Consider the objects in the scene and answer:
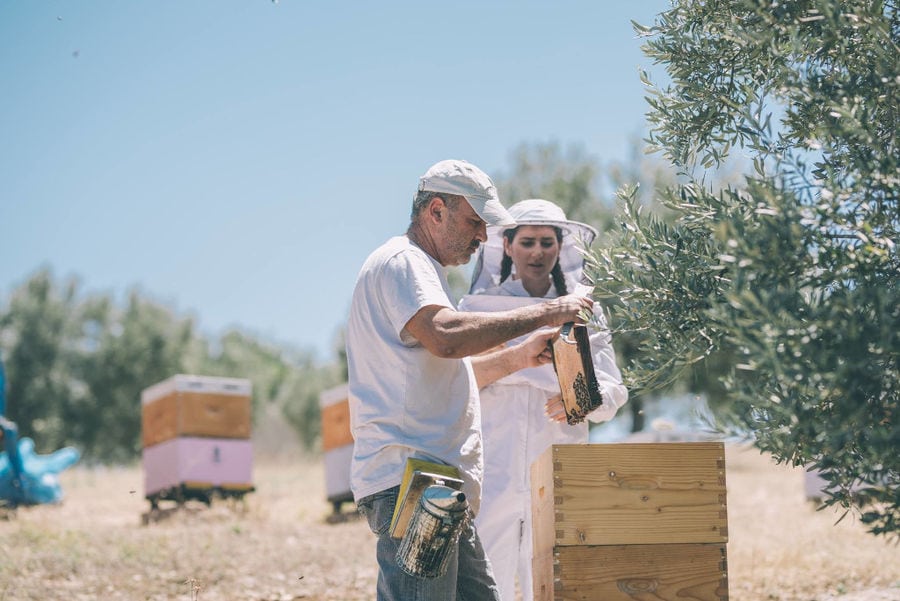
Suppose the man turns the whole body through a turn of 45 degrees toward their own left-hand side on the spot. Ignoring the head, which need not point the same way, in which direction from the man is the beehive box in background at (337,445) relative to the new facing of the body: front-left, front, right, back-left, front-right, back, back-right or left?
front-left

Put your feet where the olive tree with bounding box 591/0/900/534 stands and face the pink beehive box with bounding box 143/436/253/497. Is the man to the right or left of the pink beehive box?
left

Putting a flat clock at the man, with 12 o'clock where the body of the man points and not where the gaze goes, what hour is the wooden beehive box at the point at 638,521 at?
The wooden beehive box is roughly at 11 o'clock from the man.

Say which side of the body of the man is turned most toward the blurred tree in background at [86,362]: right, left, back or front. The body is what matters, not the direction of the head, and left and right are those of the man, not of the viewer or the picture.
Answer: left

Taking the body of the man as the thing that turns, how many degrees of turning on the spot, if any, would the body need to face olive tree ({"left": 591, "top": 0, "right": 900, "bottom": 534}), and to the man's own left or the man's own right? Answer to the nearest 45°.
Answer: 0° — they already face it

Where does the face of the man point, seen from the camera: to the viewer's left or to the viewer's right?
to the viewer's right

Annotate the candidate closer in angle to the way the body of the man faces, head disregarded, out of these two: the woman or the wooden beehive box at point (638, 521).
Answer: the wooden beehive box

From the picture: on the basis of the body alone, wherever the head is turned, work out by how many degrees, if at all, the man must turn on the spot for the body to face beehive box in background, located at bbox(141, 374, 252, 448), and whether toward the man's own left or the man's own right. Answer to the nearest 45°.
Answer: approximately 90° to the man's own left

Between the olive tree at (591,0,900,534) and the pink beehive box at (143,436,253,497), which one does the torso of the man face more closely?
the olive tree

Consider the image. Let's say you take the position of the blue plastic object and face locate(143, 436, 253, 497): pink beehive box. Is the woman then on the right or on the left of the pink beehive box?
right

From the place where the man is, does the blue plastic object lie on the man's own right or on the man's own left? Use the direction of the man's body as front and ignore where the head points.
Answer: on the man's own left

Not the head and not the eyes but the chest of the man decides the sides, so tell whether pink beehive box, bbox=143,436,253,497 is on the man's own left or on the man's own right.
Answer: on the man's own left

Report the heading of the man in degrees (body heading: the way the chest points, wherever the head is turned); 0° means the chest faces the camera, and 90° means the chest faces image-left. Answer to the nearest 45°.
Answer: approximately 270°
